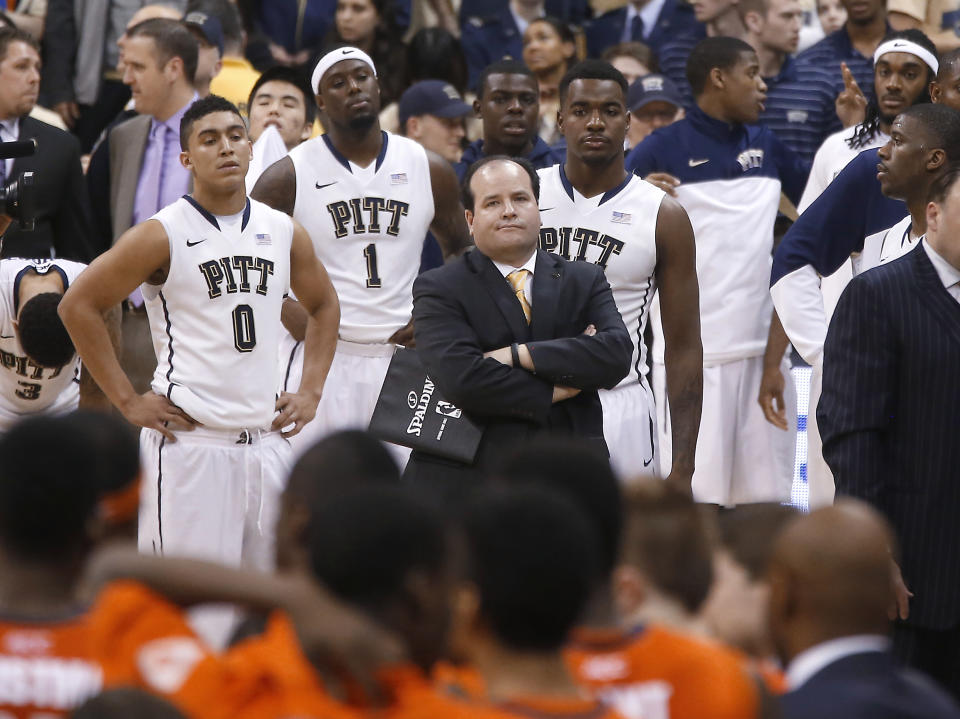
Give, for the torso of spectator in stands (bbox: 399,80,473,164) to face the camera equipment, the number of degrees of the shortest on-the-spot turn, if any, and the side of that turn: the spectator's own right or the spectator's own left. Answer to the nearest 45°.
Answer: approximately 135° to the spectator's own right

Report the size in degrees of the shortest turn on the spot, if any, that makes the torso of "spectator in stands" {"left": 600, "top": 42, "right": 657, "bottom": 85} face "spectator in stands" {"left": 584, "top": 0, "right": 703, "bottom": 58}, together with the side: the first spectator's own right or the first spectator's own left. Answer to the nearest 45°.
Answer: approximately 180°

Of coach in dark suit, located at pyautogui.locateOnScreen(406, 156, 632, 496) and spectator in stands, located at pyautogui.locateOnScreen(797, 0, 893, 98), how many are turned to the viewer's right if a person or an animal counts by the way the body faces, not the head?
0

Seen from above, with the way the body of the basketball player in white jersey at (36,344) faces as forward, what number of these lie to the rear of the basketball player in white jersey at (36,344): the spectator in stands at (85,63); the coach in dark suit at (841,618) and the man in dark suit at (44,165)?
2

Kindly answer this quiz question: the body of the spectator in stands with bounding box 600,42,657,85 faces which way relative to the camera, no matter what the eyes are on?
toward the camera

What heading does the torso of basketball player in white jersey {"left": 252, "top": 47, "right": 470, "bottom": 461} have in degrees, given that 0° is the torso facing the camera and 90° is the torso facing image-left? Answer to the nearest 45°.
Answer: approximately 0°

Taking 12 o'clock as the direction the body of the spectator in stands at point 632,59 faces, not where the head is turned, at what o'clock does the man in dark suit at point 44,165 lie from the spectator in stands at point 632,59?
the man in dark suit at point 44,165 is roughly at 2 o'clock from the spectator in stands at point 632,59.

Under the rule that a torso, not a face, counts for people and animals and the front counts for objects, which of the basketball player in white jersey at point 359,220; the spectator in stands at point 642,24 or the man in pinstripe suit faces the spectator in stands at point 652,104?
the spectator in stands at point 642,24

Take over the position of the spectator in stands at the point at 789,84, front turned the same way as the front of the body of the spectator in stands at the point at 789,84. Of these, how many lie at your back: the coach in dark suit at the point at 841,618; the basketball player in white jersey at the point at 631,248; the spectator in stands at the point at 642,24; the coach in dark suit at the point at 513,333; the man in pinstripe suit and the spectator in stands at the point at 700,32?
2

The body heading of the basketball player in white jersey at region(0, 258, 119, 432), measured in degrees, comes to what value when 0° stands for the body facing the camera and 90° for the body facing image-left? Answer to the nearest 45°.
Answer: approximately 0°
